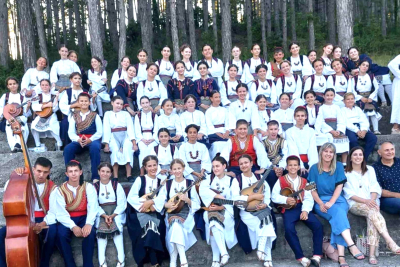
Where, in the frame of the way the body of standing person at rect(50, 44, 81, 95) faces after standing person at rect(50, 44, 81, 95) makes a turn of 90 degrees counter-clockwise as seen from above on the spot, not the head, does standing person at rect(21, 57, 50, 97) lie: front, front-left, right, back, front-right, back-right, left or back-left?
back

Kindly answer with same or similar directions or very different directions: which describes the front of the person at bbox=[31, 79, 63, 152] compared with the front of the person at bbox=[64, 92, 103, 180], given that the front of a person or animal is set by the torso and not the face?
same or similar directions

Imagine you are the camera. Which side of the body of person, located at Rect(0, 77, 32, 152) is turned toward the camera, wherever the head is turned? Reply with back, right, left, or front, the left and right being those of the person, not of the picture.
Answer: front

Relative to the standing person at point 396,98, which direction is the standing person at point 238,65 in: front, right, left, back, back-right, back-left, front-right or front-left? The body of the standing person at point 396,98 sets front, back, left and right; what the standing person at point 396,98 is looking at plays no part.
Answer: right

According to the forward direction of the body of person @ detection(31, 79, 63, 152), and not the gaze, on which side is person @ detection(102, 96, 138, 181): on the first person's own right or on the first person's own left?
on the first person's own left

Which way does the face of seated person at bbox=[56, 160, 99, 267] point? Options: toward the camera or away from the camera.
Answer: toward the camera

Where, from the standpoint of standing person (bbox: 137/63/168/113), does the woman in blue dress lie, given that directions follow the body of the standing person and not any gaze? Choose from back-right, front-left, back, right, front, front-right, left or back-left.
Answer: front-left

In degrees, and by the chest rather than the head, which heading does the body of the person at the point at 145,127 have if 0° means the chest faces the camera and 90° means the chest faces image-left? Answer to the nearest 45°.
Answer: approximately 0°

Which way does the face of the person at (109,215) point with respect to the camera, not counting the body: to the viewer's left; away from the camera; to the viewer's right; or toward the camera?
toward the camera

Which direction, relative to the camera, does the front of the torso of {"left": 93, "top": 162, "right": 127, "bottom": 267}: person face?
toward the camera

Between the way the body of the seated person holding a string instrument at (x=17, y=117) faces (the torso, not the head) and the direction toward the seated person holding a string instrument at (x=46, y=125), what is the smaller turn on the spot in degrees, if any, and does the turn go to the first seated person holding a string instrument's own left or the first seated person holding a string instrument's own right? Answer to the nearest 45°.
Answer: approximately 45° to the first seated person holding a string instrument's own left

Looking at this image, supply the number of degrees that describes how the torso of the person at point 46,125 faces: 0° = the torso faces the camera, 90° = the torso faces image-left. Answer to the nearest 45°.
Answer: approximately 0°

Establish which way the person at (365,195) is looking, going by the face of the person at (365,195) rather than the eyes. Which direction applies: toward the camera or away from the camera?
toward the camera
